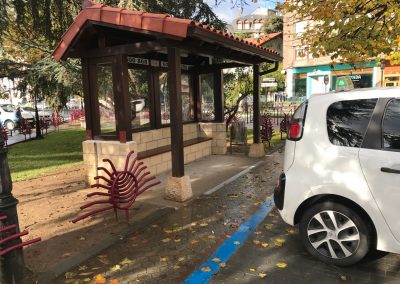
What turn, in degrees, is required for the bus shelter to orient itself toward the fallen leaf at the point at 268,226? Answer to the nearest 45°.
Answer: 0° — it already faces it

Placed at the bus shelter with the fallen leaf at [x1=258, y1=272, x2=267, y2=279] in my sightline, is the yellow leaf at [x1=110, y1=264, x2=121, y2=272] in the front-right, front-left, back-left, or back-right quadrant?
front-right

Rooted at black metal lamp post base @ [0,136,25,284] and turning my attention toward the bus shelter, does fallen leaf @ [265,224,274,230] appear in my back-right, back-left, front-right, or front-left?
front-right

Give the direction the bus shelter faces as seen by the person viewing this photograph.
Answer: facing the viewer and to the right of the viewer

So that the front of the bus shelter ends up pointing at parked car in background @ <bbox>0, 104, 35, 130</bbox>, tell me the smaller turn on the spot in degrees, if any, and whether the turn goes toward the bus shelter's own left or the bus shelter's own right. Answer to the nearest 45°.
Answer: approximately 180°

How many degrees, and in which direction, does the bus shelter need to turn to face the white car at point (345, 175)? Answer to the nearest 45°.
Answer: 0° — it already faces it

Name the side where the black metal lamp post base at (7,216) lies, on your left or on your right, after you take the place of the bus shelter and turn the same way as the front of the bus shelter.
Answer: on your right

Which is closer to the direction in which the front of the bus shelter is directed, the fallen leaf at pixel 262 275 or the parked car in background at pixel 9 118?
the fallen leaf

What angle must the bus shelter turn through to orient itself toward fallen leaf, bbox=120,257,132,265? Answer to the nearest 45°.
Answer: approximately 45° to its right

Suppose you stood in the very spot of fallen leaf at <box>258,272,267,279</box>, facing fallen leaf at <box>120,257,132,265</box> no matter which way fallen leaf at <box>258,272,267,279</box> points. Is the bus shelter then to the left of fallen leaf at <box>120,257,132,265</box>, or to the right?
right
